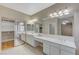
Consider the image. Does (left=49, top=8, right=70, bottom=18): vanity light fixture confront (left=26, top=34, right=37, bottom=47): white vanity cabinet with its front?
no

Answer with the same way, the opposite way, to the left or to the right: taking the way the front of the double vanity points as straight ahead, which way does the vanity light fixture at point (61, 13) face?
the same way

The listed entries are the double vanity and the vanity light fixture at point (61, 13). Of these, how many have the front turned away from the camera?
0

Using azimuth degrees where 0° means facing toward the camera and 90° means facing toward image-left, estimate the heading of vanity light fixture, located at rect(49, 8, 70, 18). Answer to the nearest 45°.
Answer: approximately 45°

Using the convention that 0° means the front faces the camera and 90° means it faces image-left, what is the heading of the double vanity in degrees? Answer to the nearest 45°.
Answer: approximately 45°
